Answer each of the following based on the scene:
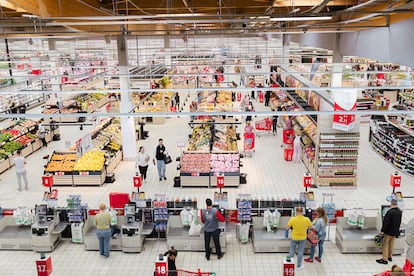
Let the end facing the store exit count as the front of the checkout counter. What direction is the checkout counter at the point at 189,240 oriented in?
toward the camera

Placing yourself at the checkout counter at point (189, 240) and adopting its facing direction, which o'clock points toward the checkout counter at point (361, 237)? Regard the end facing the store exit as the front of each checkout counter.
the checkout counter at point (361, 237) is roughly at 9 o'clock from the checkout counter at point (189, 240).

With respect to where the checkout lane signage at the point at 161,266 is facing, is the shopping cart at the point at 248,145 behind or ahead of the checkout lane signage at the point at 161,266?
behind

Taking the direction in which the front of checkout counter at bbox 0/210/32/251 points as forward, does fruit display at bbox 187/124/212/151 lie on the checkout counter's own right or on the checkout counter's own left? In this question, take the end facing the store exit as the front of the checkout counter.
on the checkout counter's own left

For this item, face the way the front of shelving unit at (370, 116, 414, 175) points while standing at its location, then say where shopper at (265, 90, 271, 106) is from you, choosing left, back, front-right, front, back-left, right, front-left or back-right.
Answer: right

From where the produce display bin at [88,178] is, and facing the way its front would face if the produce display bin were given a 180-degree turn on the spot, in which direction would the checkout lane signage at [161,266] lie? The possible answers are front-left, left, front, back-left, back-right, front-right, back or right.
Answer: back

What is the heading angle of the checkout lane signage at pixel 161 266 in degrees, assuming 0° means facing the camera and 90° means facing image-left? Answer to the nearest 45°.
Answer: approximately 0°

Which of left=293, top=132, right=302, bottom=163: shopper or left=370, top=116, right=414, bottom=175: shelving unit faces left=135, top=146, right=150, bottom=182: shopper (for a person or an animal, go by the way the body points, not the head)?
the shelving unit

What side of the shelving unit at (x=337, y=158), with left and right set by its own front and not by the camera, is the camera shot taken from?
front

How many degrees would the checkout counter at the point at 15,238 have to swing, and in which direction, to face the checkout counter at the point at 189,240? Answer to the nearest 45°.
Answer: approximately 45° to its left
